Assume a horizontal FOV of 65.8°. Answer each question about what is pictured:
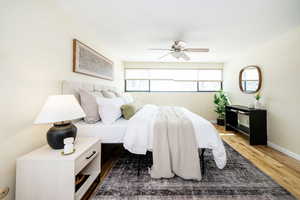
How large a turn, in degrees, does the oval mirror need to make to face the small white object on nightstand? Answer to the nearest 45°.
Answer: approximately 45° to its left

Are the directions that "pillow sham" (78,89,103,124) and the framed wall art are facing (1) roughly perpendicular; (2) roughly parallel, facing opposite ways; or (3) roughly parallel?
roughly parallel

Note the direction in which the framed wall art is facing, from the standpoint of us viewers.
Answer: facing the viewer and to the right of the viewer

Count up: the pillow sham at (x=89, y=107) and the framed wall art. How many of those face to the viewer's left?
0

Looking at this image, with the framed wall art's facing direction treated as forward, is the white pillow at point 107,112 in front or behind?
in front

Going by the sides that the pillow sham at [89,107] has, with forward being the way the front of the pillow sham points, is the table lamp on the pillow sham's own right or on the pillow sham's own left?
on the pillow sham's own right

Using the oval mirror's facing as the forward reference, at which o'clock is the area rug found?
The area rug is roughly at 11 o'clock from the oval mirror.

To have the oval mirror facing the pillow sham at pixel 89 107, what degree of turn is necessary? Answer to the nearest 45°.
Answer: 0° — it already faces it

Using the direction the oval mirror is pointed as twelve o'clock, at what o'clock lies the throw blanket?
The throw blanket is roughly at 11 o'clock from the oval mirror.

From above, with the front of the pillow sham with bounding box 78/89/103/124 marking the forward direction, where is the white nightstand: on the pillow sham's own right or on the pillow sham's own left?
on the pillow sham's own right

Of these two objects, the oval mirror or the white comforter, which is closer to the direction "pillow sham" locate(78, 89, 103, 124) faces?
the white comforter

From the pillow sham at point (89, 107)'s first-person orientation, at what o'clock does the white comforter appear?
The white comforter is roughly at 12 o'clock from the pillow sham.
